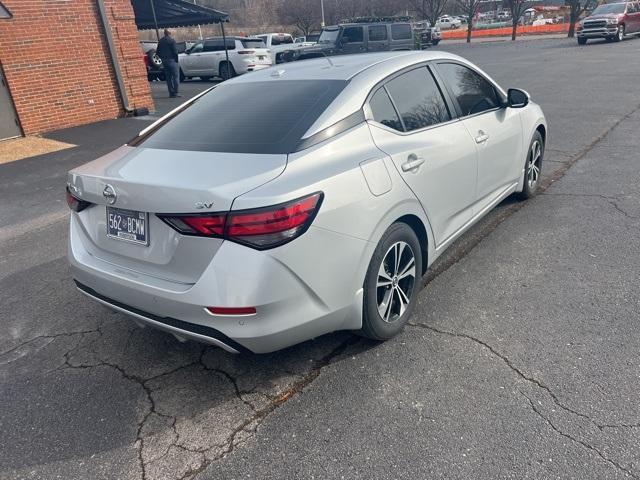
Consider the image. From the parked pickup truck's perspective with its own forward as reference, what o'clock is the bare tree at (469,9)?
The bare tree is roughly at 3 o'clock from the parked pickup truck.

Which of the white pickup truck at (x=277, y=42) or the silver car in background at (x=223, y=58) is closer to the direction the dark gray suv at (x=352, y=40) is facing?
the silver car in background

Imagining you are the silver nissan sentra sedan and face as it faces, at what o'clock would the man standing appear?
The man standing is roughly at 10 o'clock from the silver nissan sentra sedan.

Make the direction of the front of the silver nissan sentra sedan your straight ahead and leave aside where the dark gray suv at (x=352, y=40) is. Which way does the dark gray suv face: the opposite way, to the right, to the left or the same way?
the opposite way

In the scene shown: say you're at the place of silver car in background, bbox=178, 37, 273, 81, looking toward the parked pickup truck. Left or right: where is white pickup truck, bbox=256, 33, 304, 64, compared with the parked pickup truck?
left

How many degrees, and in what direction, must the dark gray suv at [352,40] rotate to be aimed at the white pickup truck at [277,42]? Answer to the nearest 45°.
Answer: approximately 90° to its right

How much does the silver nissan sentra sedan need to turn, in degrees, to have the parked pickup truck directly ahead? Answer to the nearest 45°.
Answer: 0° — it already faces it

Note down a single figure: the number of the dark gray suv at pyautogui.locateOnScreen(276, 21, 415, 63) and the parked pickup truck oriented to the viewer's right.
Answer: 0

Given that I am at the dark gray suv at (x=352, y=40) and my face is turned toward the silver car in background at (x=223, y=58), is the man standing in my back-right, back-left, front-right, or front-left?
front-left

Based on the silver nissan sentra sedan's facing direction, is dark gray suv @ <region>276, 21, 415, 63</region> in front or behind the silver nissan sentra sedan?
in front

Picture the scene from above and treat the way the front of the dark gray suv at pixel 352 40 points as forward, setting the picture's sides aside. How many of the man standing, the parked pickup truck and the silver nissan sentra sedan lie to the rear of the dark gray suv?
1

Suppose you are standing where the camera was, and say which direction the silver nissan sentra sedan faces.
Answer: facing away from the viewer and to the right of the viewer

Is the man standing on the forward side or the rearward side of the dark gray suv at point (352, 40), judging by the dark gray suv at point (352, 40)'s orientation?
on the forward side

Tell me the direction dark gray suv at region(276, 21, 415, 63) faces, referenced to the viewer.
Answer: facing the viewer and to the left of the viewer
